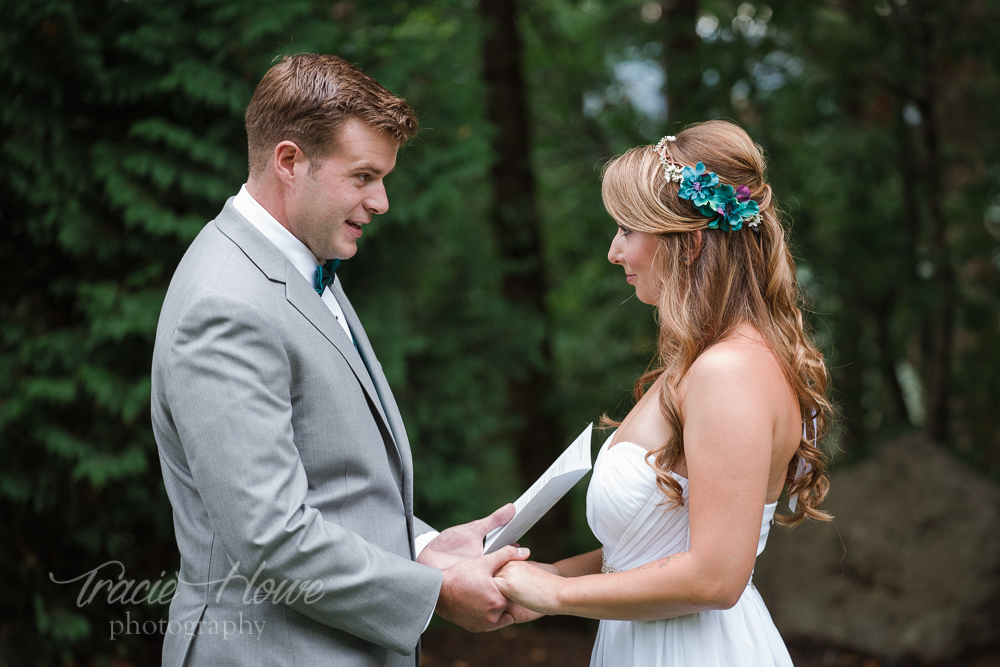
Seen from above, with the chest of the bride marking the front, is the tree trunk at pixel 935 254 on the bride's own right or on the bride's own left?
on the bride's own right

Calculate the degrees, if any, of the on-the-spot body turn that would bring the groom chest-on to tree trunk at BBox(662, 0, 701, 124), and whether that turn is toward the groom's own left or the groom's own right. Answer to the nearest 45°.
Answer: approximately 45° to the groom's own left

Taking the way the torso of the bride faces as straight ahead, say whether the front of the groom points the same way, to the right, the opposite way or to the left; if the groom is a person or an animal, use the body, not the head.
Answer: the opposite way

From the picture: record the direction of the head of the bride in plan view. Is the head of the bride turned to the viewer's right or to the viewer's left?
to the viewer's left

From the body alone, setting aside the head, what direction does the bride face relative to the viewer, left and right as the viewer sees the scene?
facing to the left of the viewer

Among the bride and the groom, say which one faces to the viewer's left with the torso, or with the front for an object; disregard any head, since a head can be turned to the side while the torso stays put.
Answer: the bride

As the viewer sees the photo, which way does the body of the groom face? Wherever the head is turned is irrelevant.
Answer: to the viewer's right

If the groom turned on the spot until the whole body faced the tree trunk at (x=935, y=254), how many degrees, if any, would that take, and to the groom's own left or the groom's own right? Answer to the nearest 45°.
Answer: approximately 45° to the groom's own left

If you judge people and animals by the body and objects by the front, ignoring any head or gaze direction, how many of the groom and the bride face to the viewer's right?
1

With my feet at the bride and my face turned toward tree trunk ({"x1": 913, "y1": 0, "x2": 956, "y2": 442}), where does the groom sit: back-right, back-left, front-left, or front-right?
back-left
